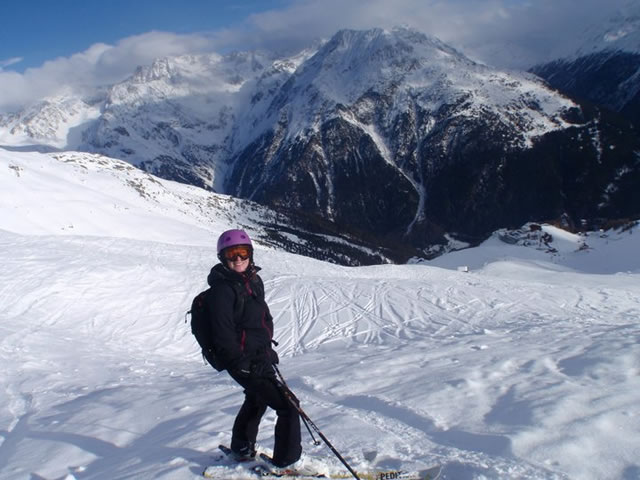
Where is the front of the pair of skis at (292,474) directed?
to the viewer's right

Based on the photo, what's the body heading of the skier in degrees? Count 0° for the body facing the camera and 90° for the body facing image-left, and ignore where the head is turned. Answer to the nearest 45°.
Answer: approximately 315°
